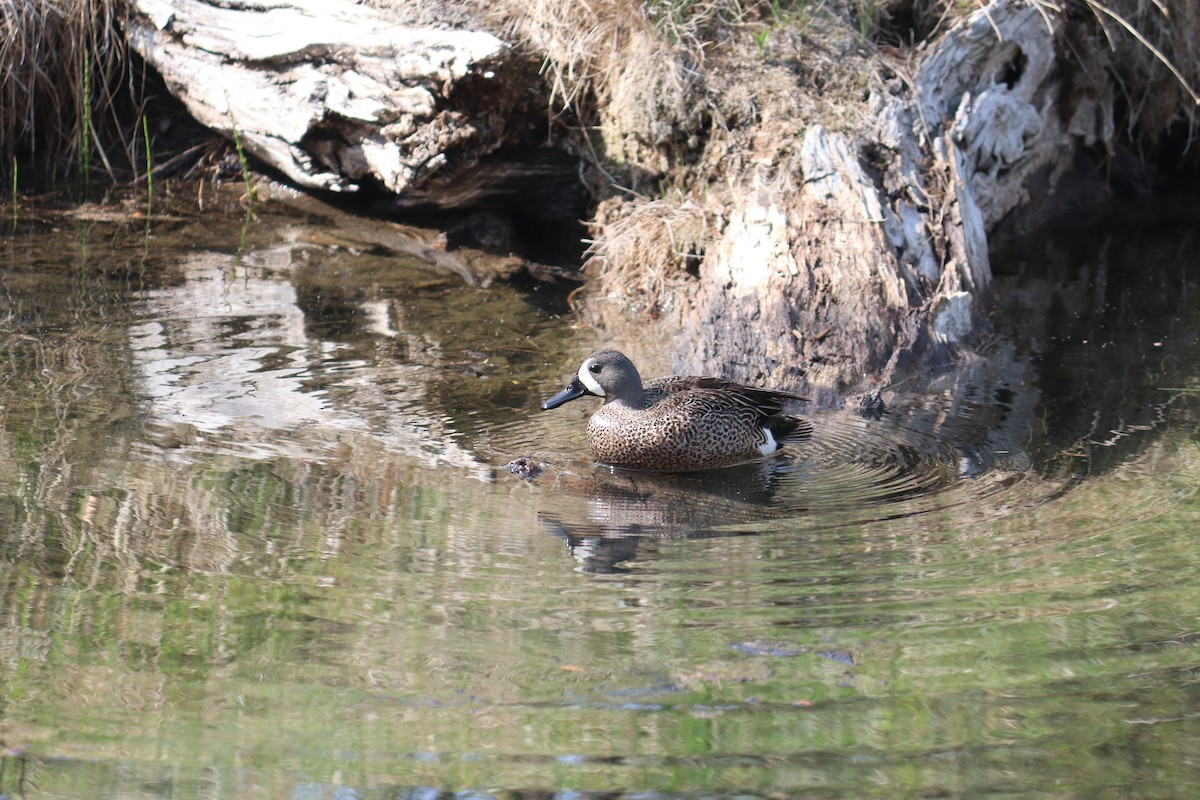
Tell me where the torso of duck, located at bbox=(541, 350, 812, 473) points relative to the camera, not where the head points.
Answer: to the viewer's left

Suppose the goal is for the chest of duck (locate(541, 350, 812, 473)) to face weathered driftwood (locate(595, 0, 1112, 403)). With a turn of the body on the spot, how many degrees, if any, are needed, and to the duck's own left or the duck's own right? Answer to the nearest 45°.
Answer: approximately 135° to the duck's own right

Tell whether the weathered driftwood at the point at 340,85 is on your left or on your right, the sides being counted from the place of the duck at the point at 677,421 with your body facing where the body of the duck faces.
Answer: on your right
